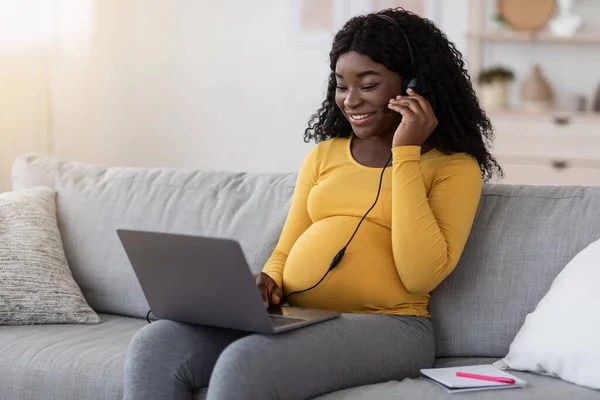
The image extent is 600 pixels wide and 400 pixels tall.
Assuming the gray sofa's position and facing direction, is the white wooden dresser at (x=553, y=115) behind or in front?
behind

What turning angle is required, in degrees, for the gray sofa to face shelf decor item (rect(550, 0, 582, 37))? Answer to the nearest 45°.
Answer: approximately 180°

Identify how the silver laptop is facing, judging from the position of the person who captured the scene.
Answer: facing away from the viewer and to the right of the viewer

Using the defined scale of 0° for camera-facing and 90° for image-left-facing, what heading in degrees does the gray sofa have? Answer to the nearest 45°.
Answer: approximately 0°

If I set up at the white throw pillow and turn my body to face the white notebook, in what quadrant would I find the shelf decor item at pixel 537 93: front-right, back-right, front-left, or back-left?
back-right

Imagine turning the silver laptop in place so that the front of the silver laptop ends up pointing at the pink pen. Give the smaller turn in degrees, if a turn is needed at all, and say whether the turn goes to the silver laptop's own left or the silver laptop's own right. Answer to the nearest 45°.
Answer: approximately 45° to the silver laptop's own right
